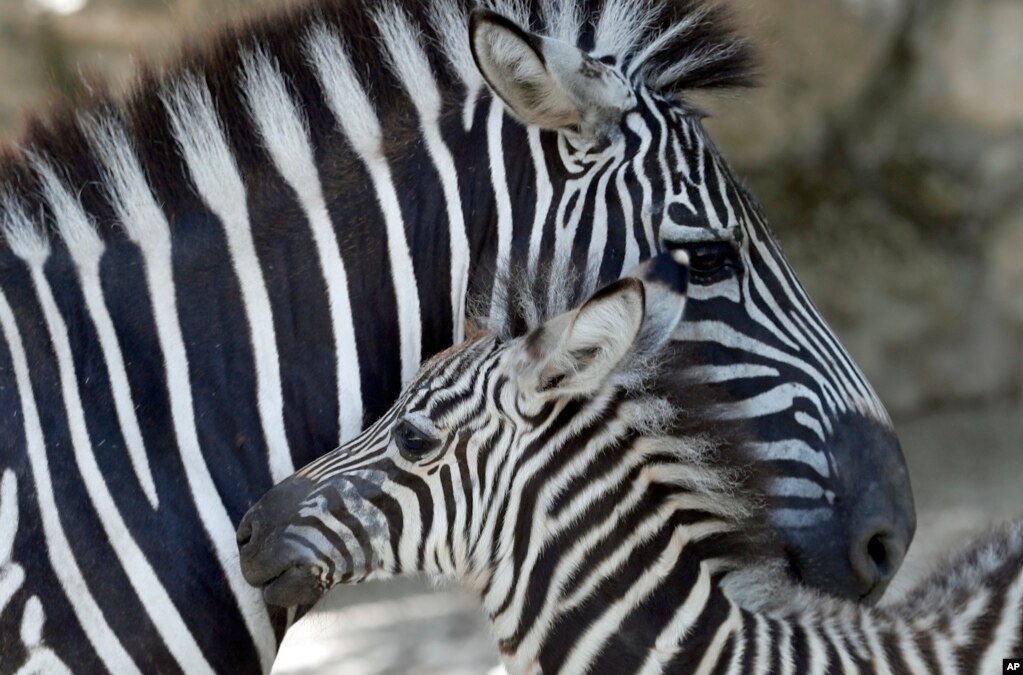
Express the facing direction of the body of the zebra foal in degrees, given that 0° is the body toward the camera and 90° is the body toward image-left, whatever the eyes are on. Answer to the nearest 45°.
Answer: approximately 90°
